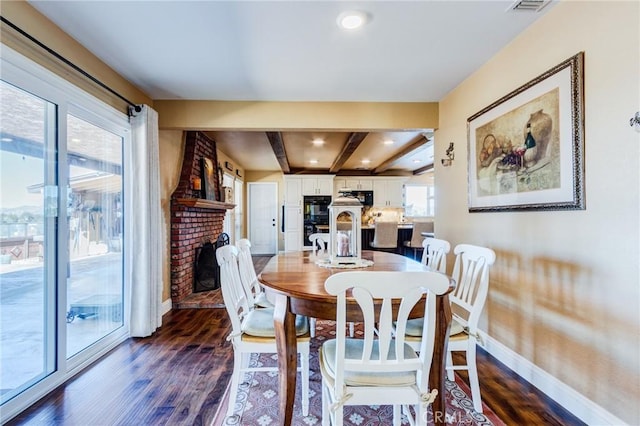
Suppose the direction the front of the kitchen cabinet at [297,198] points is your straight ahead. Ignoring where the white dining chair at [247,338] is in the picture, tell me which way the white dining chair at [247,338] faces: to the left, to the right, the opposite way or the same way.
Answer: to the left

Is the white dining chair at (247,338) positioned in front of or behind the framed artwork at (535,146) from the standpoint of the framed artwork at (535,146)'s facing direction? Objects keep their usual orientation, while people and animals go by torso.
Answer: in front

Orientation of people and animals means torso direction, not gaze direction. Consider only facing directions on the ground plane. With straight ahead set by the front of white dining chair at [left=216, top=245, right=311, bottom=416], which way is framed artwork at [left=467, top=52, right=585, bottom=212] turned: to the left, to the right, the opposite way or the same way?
the opposite way

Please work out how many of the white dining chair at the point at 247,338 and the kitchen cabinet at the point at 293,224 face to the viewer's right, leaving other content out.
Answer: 1

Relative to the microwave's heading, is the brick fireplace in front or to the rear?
in front

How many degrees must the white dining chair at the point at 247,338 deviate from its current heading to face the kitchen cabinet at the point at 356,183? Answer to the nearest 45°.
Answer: approximately 45° to its left

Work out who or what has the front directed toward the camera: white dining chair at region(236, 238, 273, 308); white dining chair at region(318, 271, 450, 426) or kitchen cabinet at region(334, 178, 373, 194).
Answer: the kitchen cabinet

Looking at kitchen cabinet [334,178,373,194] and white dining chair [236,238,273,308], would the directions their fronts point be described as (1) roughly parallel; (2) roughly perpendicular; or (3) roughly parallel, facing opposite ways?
roughly perpendicular

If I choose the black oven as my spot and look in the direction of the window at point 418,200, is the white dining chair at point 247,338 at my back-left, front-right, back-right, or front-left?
back-right

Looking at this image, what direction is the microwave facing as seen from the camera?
toward the camera

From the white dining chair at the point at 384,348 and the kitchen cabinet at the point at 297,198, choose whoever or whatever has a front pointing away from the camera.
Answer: the white dining chair

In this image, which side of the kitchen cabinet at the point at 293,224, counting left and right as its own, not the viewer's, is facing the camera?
front

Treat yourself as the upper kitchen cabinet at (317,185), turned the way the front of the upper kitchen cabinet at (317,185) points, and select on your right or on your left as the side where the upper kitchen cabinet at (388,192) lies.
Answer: on your left

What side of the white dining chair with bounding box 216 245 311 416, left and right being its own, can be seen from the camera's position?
right

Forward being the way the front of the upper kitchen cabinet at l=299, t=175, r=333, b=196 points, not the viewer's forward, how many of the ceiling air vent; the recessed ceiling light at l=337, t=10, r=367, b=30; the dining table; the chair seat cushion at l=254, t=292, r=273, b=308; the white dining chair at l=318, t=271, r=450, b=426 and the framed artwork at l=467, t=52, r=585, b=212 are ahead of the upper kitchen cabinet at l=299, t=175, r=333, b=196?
6

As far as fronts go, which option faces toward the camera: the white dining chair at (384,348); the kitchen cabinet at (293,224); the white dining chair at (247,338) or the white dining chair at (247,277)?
the kitchen cabinet

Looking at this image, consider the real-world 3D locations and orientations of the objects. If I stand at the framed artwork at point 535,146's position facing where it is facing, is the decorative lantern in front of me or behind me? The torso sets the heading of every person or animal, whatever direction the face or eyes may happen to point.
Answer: in front

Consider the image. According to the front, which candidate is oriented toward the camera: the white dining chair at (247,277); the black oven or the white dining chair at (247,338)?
the black oven
